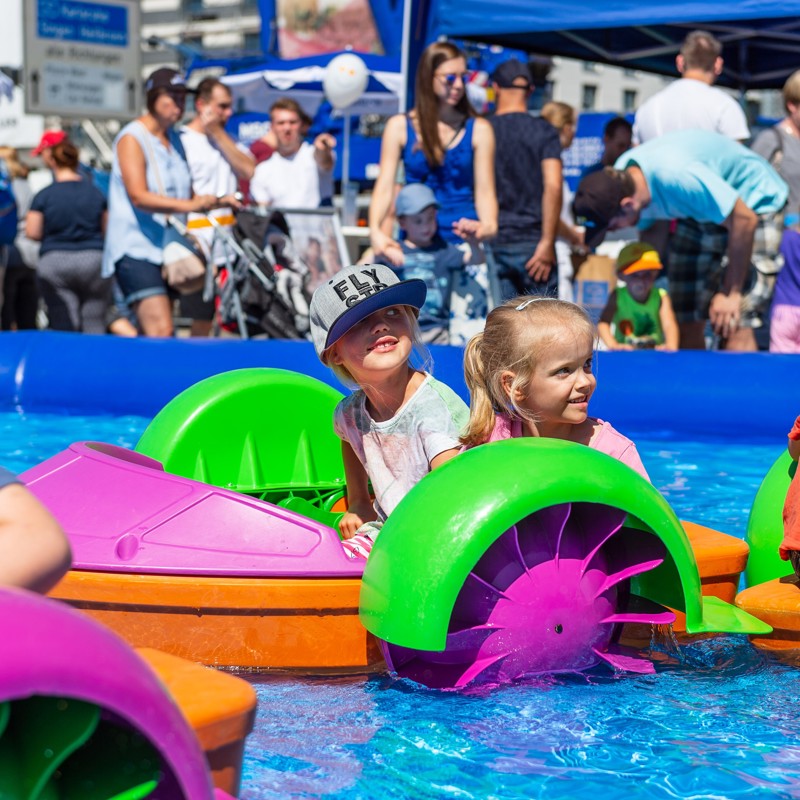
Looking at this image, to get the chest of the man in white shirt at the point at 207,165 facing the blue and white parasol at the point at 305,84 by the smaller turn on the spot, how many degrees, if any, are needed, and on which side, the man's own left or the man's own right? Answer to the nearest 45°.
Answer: approximately 135° to the man's own left

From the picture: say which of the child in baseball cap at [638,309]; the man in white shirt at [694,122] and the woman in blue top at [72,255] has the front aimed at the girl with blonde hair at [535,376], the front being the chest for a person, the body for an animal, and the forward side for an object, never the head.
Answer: the child in baseball cap

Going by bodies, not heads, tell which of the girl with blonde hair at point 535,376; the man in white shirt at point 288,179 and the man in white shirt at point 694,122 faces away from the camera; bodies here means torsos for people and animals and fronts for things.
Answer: the man in white shirt at point 694,122

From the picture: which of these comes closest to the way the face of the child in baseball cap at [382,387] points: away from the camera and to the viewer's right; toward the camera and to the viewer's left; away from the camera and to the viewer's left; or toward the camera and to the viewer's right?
toward the camera and to the viewer's right

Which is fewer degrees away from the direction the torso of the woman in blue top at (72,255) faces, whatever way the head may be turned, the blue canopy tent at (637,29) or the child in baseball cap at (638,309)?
the blue canopy tent

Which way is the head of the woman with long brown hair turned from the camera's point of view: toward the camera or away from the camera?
toward the camera

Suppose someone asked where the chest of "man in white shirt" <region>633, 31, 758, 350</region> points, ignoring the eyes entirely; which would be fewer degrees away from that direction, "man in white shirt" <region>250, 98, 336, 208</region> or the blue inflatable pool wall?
the man in white shirt

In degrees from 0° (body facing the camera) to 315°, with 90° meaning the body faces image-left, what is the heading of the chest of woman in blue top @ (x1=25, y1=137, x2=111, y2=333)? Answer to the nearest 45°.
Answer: approximately 180°

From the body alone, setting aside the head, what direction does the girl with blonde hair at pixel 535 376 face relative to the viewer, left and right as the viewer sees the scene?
facing the viewer and to the right of the viewer

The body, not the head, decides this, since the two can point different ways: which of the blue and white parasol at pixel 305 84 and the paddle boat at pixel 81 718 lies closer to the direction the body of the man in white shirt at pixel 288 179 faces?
the paddle boat

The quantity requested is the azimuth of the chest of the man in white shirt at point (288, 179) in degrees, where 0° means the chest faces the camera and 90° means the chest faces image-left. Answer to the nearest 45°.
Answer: approximately 0°

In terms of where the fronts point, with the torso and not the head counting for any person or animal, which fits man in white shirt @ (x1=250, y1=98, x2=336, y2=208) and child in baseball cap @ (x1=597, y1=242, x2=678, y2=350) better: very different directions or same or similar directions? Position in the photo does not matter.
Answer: same or similar directions
